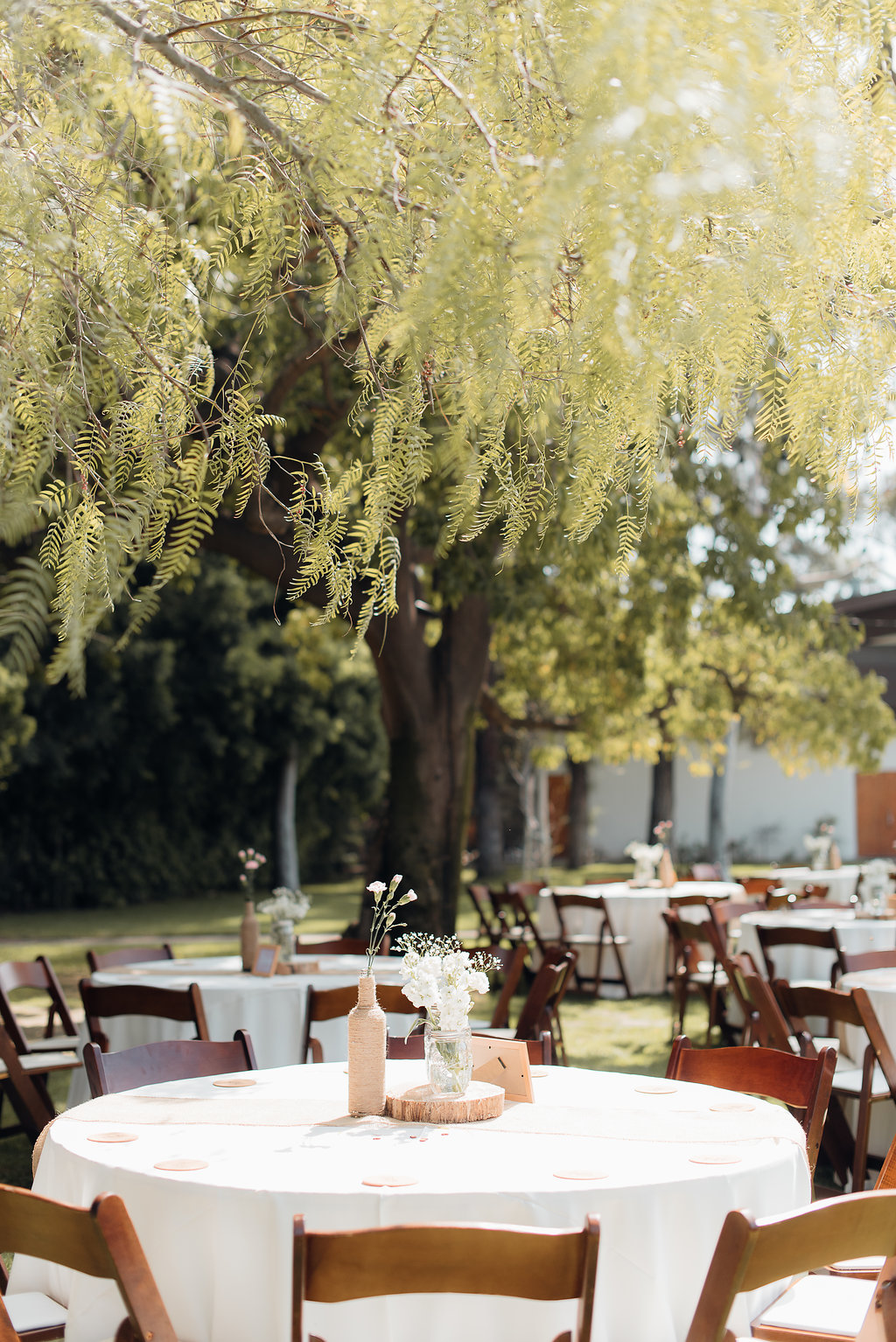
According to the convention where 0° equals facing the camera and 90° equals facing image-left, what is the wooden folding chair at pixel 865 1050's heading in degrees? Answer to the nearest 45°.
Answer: approximately 225°

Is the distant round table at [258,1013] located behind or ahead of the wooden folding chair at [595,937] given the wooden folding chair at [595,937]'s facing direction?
behind

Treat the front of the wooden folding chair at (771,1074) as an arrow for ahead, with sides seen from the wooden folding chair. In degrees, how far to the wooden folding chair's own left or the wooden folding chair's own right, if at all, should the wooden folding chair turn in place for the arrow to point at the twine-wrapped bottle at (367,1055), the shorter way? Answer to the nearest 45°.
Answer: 0° — it already faces it

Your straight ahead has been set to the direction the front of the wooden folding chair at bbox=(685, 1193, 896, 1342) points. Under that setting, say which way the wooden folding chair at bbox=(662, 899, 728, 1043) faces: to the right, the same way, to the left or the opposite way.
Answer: to the right

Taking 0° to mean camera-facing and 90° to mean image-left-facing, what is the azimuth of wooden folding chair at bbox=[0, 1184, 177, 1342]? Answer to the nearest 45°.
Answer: approximately 225°

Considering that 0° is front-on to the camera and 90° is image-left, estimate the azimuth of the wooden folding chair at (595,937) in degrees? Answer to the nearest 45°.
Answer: approximately 225°

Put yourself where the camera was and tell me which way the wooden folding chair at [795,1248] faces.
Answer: facing away from the viewer and to the left of the viewer

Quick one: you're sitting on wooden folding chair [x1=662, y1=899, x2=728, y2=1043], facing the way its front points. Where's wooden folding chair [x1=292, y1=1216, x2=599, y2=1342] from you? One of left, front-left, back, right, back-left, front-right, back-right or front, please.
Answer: back-right

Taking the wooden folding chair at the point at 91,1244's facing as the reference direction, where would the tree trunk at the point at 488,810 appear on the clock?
The tree trunk is roughly at 11 o'clock from the wooden folding chair.

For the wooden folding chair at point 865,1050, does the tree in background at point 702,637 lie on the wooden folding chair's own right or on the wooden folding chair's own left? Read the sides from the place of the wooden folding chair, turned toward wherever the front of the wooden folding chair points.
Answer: on the wooden folding chair's own left
